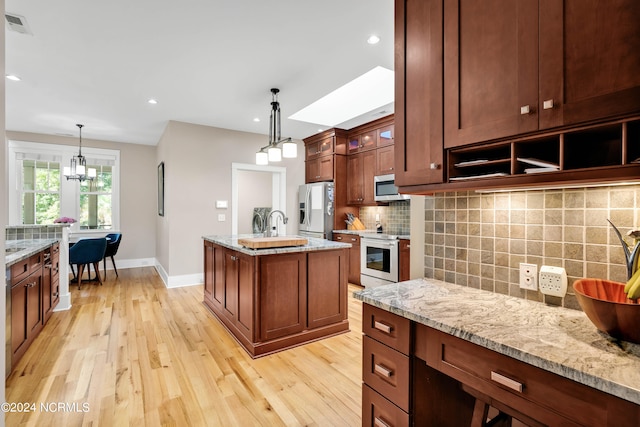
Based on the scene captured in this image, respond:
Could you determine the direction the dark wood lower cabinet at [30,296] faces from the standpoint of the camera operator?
facing to the right of the viewer

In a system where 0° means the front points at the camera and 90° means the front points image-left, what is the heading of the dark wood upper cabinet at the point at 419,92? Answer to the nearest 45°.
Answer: approximately 45°

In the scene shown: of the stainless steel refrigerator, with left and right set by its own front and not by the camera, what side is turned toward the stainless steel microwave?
left

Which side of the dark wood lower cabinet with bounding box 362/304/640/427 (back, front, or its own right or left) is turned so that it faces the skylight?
right

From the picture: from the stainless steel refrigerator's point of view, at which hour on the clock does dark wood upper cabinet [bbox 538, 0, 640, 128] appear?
The dark wood upper cabinet is roughly at 10 o'clock from the stainless steel refrigerator.

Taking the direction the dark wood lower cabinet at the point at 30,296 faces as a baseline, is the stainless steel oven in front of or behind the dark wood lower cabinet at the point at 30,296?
in front

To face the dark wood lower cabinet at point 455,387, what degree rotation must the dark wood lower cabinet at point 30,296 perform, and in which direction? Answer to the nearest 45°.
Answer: approximately 90° to its right

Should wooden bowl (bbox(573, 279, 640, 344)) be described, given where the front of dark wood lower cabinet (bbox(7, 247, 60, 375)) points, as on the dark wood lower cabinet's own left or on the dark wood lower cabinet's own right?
on the dark wood lower cabinet's own right

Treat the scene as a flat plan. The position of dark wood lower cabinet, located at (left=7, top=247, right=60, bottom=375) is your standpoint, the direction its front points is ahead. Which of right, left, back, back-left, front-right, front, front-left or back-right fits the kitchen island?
front-right

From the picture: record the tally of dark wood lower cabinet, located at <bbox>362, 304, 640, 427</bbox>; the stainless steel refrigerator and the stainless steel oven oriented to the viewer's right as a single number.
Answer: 0

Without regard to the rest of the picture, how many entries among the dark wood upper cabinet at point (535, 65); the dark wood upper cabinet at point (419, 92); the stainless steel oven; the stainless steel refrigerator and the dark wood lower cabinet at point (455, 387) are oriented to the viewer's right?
0

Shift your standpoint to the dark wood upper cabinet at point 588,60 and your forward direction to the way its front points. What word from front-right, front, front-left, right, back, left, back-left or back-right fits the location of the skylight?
right

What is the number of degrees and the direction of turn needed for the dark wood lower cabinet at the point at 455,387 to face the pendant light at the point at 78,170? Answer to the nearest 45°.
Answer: approximately 45° to its right
